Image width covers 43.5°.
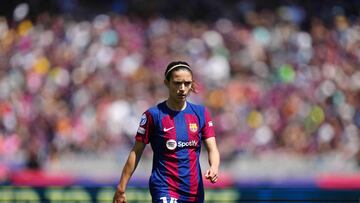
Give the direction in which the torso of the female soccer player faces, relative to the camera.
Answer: toward the camera
